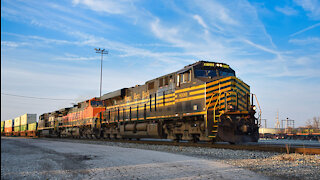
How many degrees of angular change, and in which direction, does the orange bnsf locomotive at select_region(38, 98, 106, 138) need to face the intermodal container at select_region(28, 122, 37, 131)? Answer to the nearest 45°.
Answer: approximately 135° to its left

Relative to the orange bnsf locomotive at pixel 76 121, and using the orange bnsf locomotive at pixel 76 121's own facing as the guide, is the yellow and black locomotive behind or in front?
in front

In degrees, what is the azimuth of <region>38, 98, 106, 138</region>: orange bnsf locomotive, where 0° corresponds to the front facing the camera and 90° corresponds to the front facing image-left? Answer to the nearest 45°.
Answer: approximately 315°

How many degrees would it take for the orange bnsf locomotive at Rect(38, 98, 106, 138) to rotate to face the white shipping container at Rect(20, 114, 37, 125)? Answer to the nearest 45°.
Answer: approximately 135° to its left

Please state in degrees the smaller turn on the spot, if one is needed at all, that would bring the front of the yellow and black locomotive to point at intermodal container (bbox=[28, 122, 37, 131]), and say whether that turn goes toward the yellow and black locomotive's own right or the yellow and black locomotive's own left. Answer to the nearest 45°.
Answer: approximately 180°

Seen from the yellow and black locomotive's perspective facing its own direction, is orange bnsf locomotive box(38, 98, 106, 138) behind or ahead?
behind

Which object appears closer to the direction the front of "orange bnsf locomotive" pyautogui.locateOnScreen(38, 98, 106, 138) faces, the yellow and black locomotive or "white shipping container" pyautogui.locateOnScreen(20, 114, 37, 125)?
the yellow and black locomotive

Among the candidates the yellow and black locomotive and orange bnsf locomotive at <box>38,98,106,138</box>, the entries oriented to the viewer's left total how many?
0
